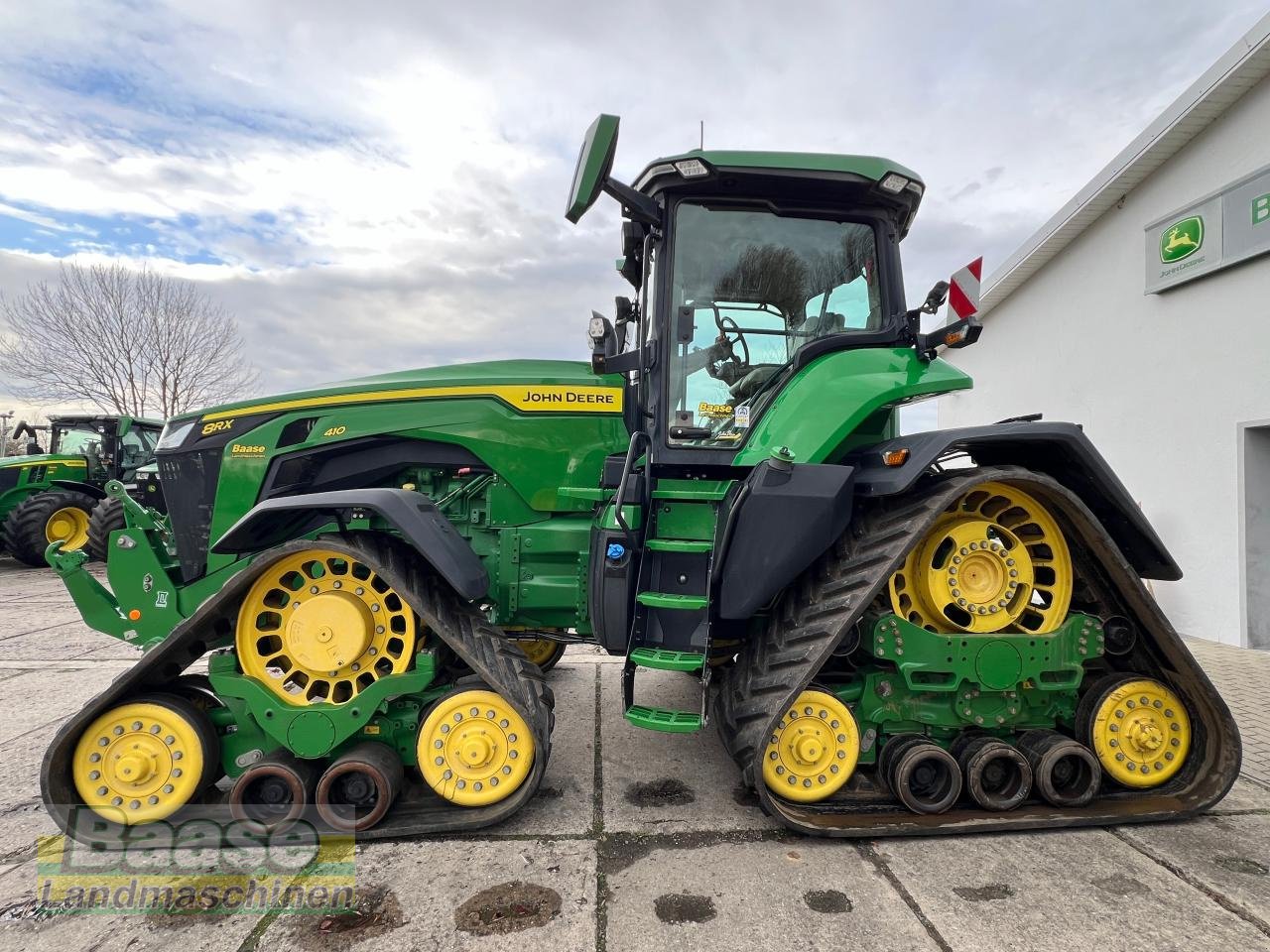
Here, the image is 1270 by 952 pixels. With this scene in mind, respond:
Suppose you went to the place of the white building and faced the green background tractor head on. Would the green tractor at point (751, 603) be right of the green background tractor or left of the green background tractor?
left

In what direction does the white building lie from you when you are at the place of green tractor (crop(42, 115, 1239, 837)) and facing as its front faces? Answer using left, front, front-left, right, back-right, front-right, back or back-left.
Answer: back-right

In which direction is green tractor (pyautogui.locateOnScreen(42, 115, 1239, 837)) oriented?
to the viewer's left

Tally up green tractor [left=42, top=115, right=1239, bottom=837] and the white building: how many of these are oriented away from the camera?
0

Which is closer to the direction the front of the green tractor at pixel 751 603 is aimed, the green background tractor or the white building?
the green background tractor

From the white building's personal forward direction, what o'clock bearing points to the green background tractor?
The green background tractor is roughly at 1 o'clock from the white building.

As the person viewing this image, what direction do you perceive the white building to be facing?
facing the viewer and to the left of the viewer

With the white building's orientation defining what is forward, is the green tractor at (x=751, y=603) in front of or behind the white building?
in front

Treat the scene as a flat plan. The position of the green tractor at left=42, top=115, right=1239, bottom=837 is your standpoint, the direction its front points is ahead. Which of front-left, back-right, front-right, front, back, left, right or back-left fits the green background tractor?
front-right
